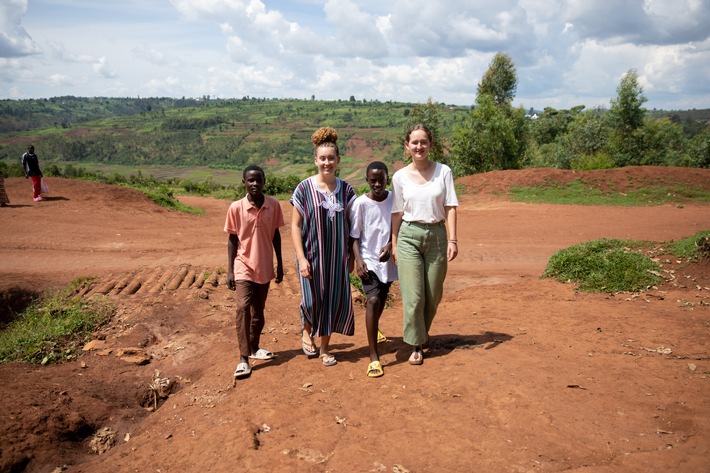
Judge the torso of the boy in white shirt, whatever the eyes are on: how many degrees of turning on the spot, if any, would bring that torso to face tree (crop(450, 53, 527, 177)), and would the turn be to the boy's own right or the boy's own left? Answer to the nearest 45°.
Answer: approximately 180°

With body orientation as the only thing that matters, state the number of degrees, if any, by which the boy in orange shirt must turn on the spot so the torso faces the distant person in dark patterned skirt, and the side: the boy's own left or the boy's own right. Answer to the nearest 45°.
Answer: approximately 135° to the boy's own right

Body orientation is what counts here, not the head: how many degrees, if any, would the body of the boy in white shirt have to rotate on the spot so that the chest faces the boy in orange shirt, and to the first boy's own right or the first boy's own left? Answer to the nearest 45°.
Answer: approximately 90° to the first boy's own right

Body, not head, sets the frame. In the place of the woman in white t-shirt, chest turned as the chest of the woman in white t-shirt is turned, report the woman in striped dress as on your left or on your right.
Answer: on your right

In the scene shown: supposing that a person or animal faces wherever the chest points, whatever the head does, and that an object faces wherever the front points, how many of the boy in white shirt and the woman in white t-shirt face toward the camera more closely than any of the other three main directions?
2

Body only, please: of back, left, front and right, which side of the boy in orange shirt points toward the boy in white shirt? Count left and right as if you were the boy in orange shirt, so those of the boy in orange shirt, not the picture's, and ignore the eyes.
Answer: left
